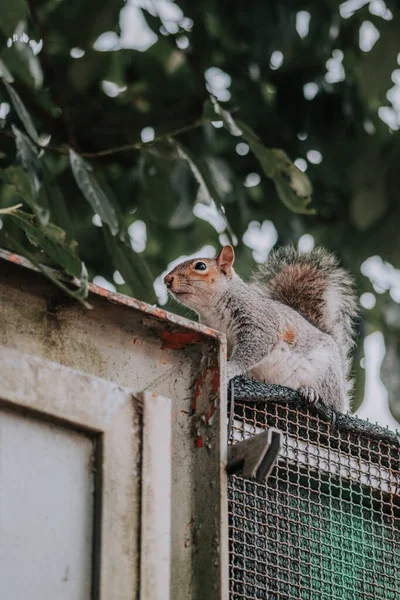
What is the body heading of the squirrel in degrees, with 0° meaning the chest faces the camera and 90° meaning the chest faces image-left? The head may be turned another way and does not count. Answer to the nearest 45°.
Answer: approximately 90°
